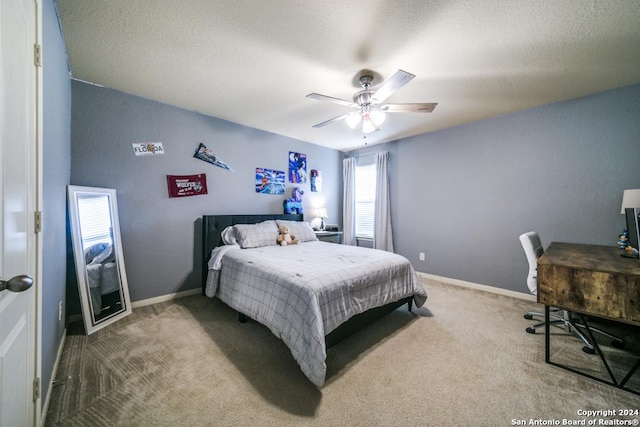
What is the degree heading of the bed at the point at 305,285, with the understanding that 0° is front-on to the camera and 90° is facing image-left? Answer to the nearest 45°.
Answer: approximately 315°

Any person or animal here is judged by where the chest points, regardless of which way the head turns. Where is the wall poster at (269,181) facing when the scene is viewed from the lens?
facing the viewer and to the right of the viewer

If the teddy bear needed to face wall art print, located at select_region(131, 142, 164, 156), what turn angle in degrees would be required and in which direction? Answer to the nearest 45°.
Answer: approximately 135° to its right

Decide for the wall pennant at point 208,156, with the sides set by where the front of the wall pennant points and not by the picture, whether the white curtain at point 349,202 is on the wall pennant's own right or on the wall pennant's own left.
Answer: on the wall pennant's own left

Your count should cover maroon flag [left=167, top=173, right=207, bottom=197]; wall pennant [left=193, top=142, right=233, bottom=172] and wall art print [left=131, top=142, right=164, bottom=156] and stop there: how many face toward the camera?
3

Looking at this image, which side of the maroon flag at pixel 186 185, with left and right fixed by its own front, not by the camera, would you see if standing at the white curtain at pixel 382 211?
left

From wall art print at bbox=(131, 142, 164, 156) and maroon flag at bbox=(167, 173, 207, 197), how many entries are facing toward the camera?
2

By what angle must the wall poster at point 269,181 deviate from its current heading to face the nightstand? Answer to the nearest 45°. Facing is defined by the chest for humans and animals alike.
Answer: approximately 45° to its left

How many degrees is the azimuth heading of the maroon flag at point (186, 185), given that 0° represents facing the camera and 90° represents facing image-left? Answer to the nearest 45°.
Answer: approximately 0°

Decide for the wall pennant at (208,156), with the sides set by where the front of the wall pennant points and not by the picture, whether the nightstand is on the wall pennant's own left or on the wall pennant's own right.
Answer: on the wall pennant's own left

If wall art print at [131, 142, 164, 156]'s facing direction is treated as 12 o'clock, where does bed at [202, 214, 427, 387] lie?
The bed is roughly at 11 o'clock from the wall art print.

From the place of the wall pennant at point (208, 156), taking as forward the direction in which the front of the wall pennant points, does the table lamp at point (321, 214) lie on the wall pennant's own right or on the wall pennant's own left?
on the wall pennant's own left

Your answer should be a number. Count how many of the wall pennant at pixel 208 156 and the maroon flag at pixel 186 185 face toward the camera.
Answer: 2

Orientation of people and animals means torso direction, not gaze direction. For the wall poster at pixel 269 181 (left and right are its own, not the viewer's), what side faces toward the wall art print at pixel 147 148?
right
